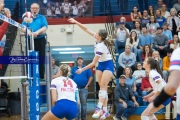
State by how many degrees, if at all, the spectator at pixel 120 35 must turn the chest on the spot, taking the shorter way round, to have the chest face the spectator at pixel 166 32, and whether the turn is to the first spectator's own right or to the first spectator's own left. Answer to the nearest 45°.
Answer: approximately 90° to the first spectator's own left

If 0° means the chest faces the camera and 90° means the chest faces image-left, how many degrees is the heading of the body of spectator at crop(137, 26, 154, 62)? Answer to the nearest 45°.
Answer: approximately 45°

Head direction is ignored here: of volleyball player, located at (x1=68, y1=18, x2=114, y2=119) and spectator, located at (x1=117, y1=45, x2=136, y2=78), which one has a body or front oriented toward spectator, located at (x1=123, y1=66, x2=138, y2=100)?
spectator, located at (x1=117, y1=45, x2=136, y2=78)

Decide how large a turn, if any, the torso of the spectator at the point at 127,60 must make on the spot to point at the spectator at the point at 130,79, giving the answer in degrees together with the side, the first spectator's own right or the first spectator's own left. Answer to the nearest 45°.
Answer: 0° — they already face them

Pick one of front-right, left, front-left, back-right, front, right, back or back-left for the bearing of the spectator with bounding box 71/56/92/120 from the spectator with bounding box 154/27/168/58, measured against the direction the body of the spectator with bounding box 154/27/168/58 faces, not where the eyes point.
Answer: front-right
